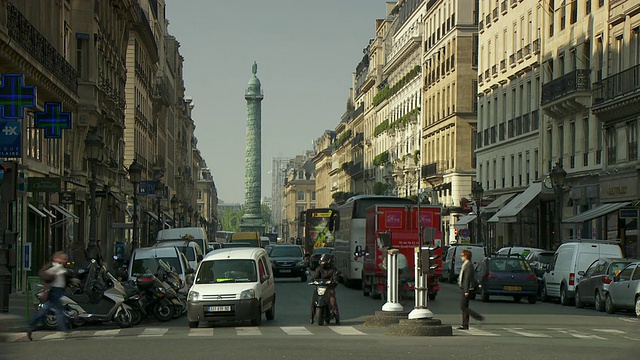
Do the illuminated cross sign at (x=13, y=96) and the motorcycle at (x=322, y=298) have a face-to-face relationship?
no

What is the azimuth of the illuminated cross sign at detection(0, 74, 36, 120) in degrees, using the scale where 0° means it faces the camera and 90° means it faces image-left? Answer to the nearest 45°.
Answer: approximately 0°

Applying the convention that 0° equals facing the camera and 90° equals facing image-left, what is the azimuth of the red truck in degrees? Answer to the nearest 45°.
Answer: approximately 180°

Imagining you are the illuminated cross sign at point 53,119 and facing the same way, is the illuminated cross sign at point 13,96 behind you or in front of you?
in front

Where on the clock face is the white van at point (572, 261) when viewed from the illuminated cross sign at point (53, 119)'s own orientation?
The white van is roughly at 9 o'clock from the illuminated cross sign.

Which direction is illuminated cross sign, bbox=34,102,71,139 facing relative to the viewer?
toward the camera

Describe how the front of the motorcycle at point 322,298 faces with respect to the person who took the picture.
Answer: facing the viewer

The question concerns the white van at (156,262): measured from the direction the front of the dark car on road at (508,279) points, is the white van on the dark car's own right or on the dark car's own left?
on the dark car's own left

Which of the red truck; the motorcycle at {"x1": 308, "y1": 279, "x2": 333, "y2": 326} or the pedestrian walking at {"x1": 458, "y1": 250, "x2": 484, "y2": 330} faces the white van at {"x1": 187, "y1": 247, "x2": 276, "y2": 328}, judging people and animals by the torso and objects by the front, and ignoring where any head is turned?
the pedestrian walking

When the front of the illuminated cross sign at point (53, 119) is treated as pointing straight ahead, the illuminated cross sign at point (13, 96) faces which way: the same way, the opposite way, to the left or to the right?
the same way

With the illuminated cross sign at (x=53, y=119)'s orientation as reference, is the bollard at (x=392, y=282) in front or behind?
in front

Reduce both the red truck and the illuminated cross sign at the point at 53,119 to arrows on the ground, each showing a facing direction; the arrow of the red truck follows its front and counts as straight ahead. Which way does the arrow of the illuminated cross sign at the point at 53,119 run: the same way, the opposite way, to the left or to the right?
the opposite way

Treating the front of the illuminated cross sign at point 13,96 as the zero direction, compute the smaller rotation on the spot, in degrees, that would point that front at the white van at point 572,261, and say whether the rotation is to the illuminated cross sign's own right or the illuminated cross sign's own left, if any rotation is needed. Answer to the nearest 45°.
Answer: approximately 135° to the illuminated cross sign's own left

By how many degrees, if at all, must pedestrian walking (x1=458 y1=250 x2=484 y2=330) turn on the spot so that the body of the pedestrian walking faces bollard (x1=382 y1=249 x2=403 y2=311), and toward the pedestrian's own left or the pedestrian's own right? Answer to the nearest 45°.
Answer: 0° — they already face it

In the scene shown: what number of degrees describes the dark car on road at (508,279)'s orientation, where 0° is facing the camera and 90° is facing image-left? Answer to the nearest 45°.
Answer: approximately 180°

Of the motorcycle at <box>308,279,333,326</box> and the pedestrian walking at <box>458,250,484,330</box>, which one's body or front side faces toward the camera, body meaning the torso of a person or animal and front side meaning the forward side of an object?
the motorcycle

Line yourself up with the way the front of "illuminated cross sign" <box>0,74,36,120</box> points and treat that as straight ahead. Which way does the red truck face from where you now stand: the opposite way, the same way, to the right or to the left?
the opposite way

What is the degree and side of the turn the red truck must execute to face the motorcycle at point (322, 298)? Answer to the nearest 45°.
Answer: approximately 180°
